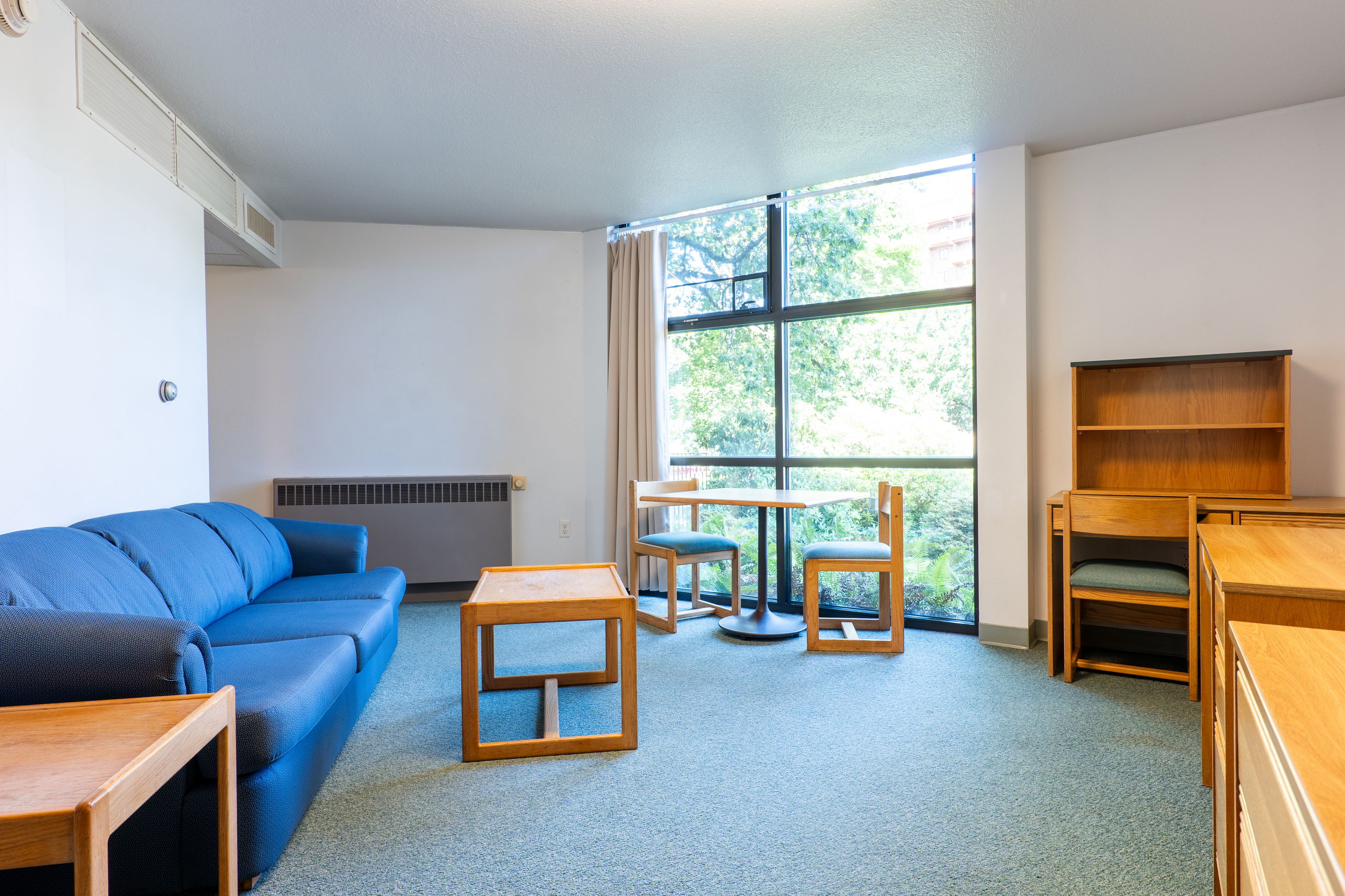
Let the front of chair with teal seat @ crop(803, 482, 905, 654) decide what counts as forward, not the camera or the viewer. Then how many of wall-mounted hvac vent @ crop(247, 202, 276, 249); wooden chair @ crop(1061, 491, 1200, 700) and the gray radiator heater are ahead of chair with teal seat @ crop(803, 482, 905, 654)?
2

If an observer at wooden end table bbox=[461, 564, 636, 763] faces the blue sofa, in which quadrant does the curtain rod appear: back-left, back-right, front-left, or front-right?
back-right

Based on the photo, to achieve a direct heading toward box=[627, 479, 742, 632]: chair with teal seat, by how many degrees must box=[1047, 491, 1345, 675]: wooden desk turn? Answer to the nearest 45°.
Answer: approximately 90° to its right

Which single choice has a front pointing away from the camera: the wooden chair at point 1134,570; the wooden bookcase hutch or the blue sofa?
the wooden chair

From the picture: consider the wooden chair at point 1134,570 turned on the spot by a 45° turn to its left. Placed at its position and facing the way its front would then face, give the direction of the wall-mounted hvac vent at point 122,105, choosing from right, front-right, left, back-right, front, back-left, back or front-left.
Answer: left

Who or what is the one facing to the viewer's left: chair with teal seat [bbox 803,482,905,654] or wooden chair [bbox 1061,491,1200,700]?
the chair with teal seat

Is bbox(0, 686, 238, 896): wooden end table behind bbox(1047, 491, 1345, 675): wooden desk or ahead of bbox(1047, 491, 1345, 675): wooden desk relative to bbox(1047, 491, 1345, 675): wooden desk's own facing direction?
ahead

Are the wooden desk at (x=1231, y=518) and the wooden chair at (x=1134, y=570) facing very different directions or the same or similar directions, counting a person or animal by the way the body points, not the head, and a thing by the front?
very different directions

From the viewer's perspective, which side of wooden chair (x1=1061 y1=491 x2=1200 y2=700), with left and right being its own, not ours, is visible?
back

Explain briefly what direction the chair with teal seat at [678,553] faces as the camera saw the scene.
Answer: facing the viewer and to the right of the viewer

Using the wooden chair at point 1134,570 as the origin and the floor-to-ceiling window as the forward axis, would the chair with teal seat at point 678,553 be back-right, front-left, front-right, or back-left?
front-left

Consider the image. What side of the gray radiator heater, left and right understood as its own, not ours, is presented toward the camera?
front
